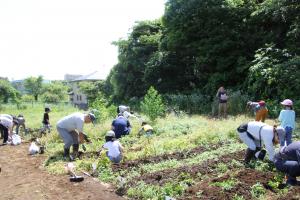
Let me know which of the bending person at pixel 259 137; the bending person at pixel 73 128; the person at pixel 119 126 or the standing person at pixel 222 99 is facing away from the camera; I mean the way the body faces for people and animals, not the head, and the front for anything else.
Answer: the person

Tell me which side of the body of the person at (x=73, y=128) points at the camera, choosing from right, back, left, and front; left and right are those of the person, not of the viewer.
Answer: right

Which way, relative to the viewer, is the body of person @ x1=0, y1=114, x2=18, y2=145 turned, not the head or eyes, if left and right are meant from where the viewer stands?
facing to the right of the viewer

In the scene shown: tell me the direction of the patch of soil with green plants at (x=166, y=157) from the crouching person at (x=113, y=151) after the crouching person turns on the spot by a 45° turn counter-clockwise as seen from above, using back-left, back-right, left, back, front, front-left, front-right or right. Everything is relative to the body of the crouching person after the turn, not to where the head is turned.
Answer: back

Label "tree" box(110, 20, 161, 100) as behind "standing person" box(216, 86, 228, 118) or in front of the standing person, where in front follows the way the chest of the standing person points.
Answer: behind

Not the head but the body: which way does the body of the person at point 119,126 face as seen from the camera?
away from the camera

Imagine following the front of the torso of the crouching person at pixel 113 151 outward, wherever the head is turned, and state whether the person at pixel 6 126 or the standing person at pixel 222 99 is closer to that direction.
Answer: the person

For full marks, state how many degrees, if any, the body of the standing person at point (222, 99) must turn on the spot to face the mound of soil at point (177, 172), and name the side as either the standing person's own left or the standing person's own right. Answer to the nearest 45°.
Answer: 0° — they already face it

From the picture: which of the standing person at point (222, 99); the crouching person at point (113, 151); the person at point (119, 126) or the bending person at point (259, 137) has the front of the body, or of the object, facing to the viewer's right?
the bending person at point (259, 137)

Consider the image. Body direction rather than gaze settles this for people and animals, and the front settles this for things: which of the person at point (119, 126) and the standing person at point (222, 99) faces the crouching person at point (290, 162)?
the standing person

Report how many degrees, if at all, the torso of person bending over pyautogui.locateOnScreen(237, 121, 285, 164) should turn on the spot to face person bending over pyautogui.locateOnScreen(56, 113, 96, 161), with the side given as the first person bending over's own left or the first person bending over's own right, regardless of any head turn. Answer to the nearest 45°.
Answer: approximately 180°

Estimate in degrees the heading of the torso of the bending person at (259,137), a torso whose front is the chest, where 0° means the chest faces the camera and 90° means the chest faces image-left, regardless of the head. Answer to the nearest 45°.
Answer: approximately 270°
